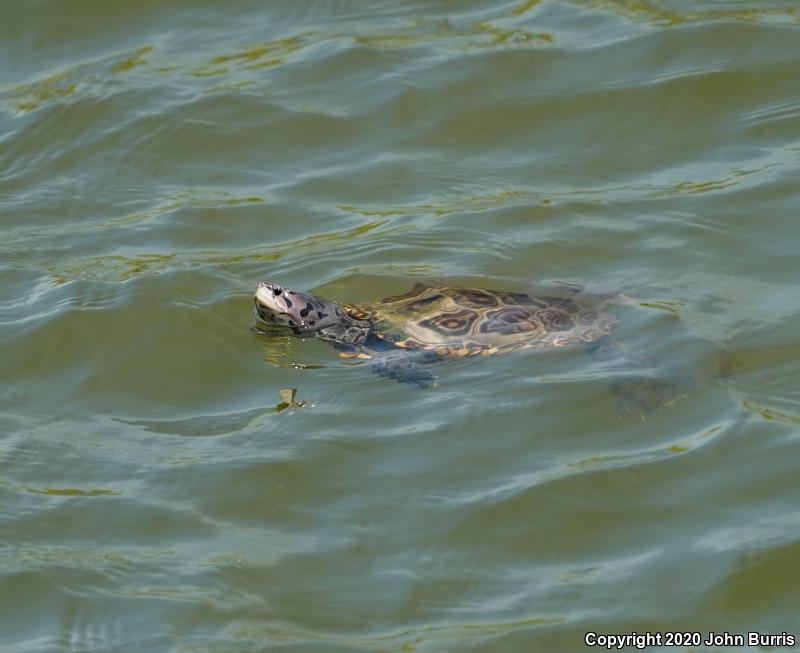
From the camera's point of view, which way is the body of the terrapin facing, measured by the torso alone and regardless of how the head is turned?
to the viewer's left
